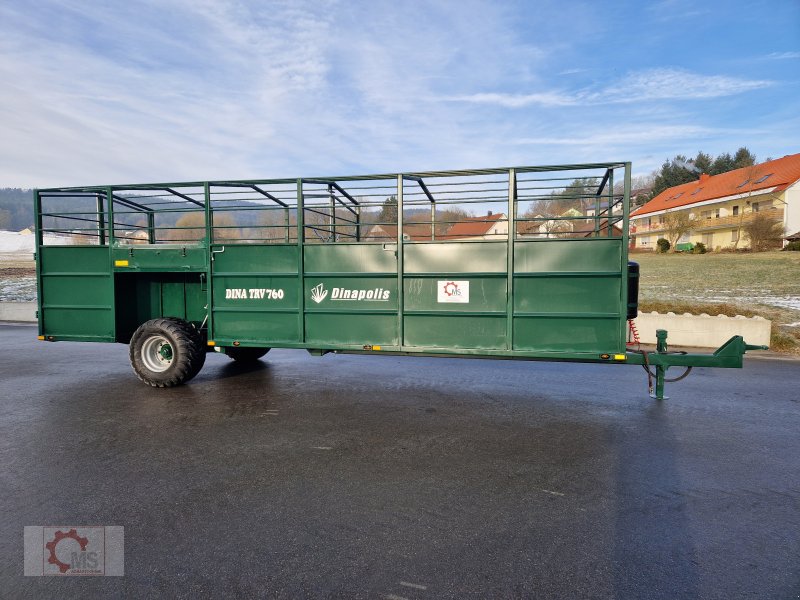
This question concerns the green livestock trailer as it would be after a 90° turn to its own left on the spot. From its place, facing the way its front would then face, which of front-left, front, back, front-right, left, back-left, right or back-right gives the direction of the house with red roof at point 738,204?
front-right

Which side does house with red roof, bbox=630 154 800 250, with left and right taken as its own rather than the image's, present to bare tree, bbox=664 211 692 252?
front

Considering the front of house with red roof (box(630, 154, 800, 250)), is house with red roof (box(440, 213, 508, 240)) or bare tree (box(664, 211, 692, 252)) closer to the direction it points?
the bare tree

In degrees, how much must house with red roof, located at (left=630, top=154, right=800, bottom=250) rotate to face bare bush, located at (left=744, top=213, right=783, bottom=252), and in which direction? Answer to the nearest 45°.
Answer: approximately 45° to its left

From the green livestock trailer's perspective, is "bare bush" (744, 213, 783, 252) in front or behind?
in front

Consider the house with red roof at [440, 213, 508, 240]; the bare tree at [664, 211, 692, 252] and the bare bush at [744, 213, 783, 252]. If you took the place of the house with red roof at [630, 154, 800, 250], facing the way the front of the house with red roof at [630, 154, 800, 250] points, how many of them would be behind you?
0

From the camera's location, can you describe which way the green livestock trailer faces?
facing to the right of the viewer

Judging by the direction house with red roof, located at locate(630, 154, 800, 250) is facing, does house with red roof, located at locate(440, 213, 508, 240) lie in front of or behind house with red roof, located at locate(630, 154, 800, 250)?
in front

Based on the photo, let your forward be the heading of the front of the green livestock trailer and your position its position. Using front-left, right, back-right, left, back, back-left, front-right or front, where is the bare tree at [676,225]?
front-left

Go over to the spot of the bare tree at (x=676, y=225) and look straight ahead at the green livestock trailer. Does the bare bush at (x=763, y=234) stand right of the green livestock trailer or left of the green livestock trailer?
left
